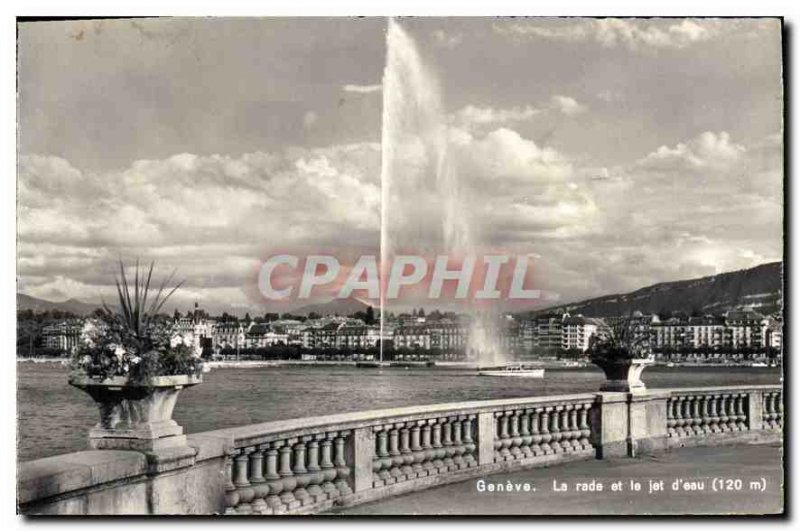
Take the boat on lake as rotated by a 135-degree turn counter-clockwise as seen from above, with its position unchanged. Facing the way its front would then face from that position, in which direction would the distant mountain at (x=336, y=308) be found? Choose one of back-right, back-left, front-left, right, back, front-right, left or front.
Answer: front-right

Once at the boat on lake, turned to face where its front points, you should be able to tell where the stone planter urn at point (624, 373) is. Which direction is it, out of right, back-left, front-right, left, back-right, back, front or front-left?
left

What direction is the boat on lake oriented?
to the viewer's left
